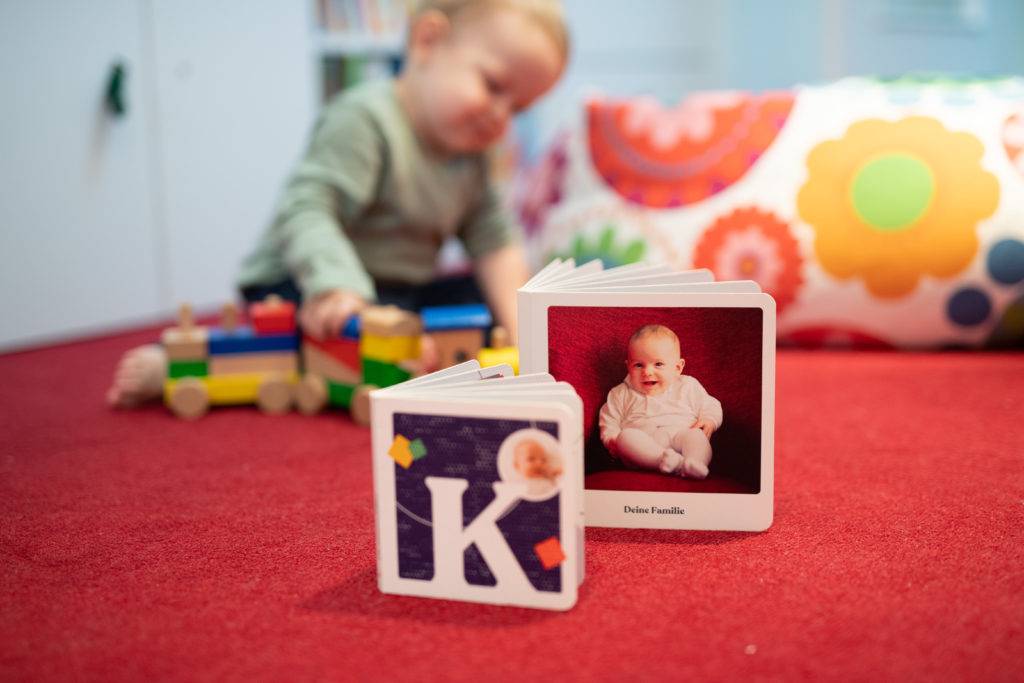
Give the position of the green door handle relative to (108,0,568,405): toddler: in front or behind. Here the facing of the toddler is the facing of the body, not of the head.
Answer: behind

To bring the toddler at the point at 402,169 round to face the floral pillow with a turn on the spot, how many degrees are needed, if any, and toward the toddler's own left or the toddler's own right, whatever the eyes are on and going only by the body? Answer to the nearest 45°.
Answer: approximately 45° to the toddler's own left

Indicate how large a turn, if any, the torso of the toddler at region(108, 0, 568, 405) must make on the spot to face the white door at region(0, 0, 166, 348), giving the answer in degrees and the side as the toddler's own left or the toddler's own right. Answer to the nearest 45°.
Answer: approximately 180°

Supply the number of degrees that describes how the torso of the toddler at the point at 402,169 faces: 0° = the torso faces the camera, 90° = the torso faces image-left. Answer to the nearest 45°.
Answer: approximately 315°
